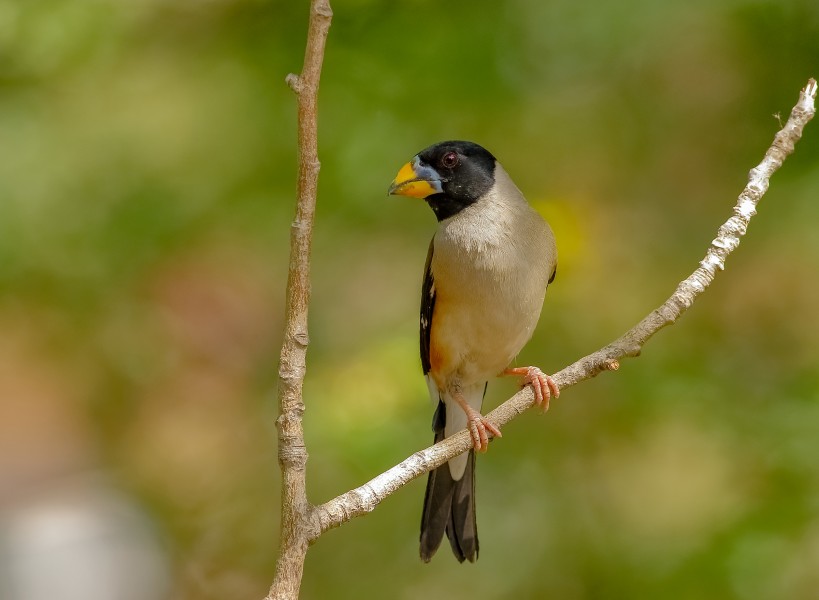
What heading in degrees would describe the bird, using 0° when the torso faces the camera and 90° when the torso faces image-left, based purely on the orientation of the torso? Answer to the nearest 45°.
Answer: approximately 0°
